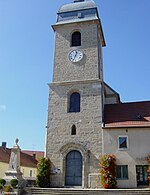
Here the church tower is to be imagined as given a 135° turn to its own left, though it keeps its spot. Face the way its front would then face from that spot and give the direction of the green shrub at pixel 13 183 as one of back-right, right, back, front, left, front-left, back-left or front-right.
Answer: back

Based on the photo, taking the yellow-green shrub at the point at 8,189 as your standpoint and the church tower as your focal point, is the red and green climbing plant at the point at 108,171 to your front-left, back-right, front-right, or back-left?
front-right

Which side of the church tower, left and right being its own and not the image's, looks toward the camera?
front
